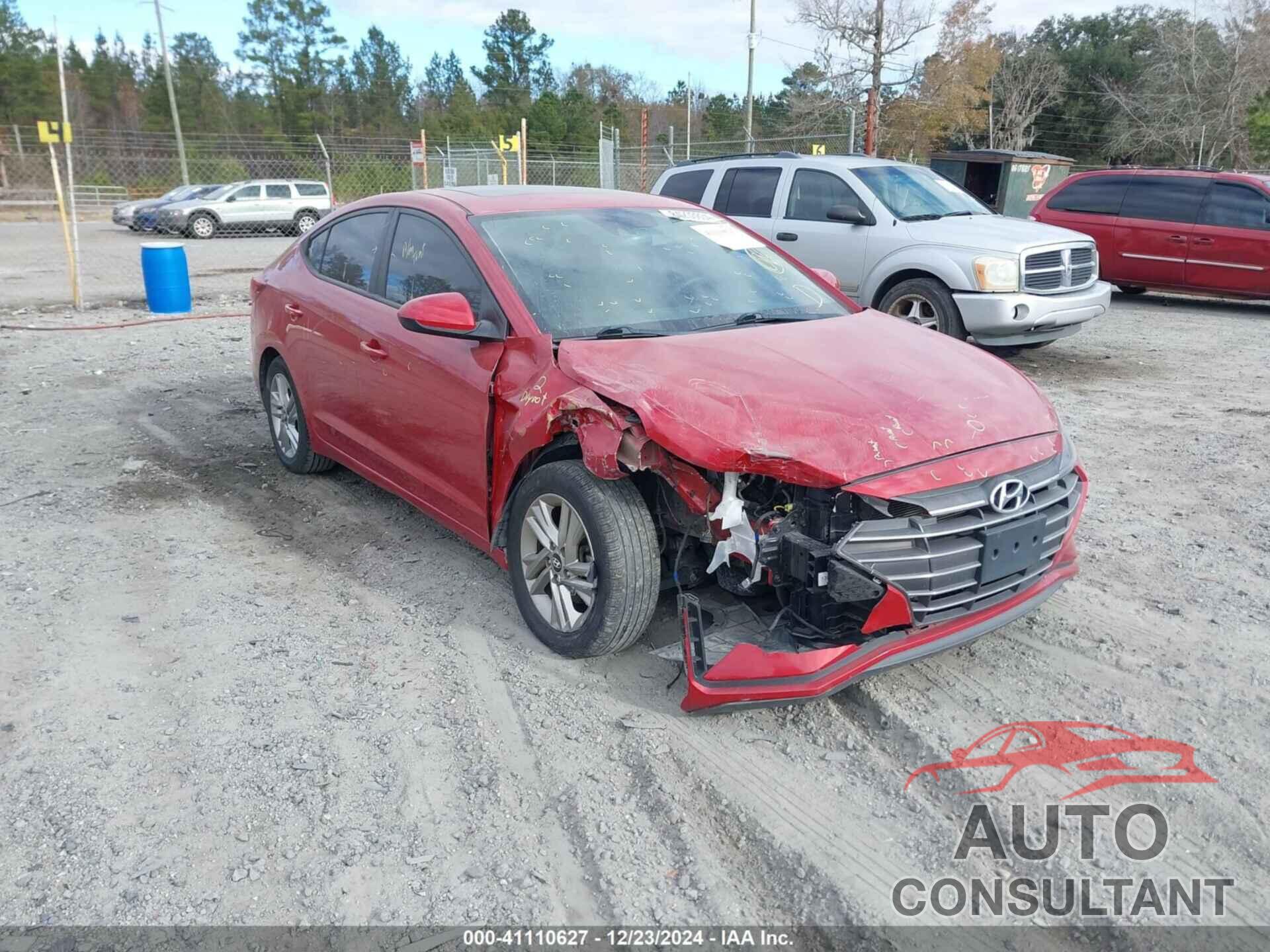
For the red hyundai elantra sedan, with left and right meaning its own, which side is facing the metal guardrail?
back

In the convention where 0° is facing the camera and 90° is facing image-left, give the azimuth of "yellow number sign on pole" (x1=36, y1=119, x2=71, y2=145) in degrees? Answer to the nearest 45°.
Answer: approximately 0°

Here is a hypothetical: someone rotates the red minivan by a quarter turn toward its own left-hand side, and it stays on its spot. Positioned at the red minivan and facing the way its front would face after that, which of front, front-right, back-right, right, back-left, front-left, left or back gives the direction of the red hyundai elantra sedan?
back

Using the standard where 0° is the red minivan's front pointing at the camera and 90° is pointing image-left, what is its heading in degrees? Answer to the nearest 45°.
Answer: approximately 270°

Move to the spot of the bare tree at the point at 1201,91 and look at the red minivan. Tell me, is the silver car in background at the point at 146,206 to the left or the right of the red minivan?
right

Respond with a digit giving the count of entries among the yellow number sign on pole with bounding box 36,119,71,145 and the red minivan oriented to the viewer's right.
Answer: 1

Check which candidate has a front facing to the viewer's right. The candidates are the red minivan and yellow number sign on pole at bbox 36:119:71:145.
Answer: the red minivan

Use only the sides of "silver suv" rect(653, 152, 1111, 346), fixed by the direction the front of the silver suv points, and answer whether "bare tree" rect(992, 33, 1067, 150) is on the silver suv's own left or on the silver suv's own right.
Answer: on the silver suv's own left

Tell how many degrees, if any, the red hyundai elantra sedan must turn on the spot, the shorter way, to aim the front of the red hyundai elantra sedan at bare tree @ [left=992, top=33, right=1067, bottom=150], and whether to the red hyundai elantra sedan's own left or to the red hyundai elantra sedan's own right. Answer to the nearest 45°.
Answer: approximately 135° to the red hyundai elantra sedan's own left

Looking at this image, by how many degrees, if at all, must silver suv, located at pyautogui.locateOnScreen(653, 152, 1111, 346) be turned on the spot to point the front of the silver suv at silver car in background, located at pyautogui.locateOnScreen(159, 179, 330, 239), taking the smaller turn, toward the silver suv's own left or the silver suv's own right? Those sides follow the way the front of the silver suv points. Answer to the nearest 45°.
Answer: approximately 180°

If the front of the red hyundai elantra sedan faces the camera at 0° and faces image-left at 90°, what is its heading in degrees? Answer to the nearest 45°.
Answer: approximately 315°
